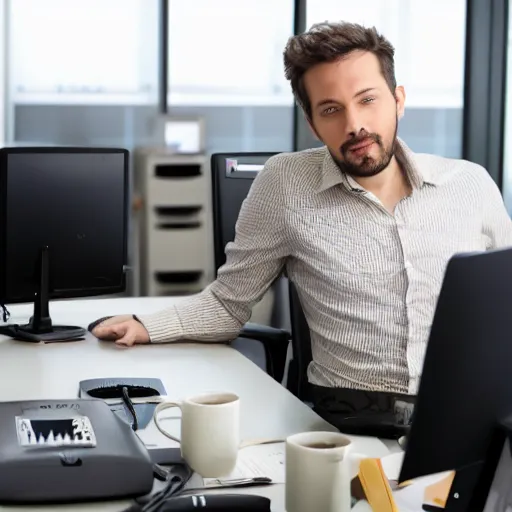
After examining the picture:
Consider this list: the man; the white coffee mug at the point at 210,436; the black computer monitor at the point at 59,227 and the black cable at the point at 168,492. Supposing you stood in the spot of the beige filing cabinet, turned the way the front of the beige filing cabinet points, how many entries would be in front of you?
4

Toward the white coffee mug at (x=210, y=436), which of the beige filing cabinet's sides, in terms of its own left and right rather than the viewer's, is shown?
front

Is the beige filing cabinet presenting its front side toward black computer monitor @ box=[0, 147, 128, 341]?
yes

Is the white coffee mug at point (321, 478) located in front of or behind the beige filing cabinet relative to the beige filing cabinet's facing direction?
in front

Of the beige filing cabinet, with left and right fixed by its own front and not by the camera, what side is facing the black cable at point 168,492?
front

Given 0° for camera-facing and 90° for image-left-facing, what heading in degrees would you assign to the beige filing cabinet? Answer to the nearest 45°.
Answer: approximately 0°

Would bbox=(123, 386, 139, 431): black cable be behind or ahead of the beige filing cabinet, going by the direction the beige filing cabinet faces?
ahead

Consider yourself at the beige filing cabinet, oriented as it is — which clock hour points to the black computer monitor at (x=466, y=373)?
The black computer monitor is roughly at 12 o'clock from the beige filing cabinet.
